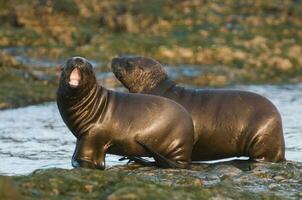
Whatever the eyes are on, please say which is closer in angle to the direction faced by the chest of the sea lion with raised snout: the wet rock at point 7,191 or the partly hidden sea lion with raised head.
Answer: the wet rock

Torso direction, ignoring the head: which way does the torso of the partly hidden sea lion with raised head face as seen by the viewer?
to the viewer's left

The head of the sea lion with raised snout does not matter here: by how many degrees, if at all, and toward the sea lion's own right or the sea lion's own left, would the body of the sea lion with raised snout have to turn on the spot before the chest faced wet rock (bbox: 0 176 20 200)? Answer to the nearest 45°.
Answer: approximately 90° to the sea lion's own left

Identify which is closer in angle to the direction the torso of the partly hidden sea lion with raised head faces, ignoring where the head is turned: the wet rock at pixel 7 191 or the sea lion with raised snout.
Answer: the sea lion with raised snout

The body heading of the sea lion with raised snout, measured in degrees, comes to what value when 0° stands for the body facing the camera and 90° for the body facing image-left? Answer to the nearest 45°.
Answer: approximately 90°

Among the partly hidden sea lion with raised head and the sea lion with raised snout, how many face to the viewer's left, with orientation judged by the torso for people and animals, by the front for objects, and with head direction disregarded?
2
